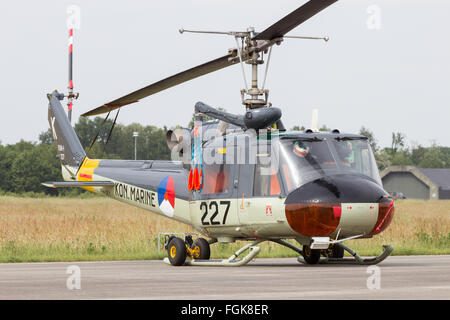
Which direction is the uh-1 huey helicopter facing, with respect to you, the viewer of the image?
facing the viewer and to the right of the viewer
